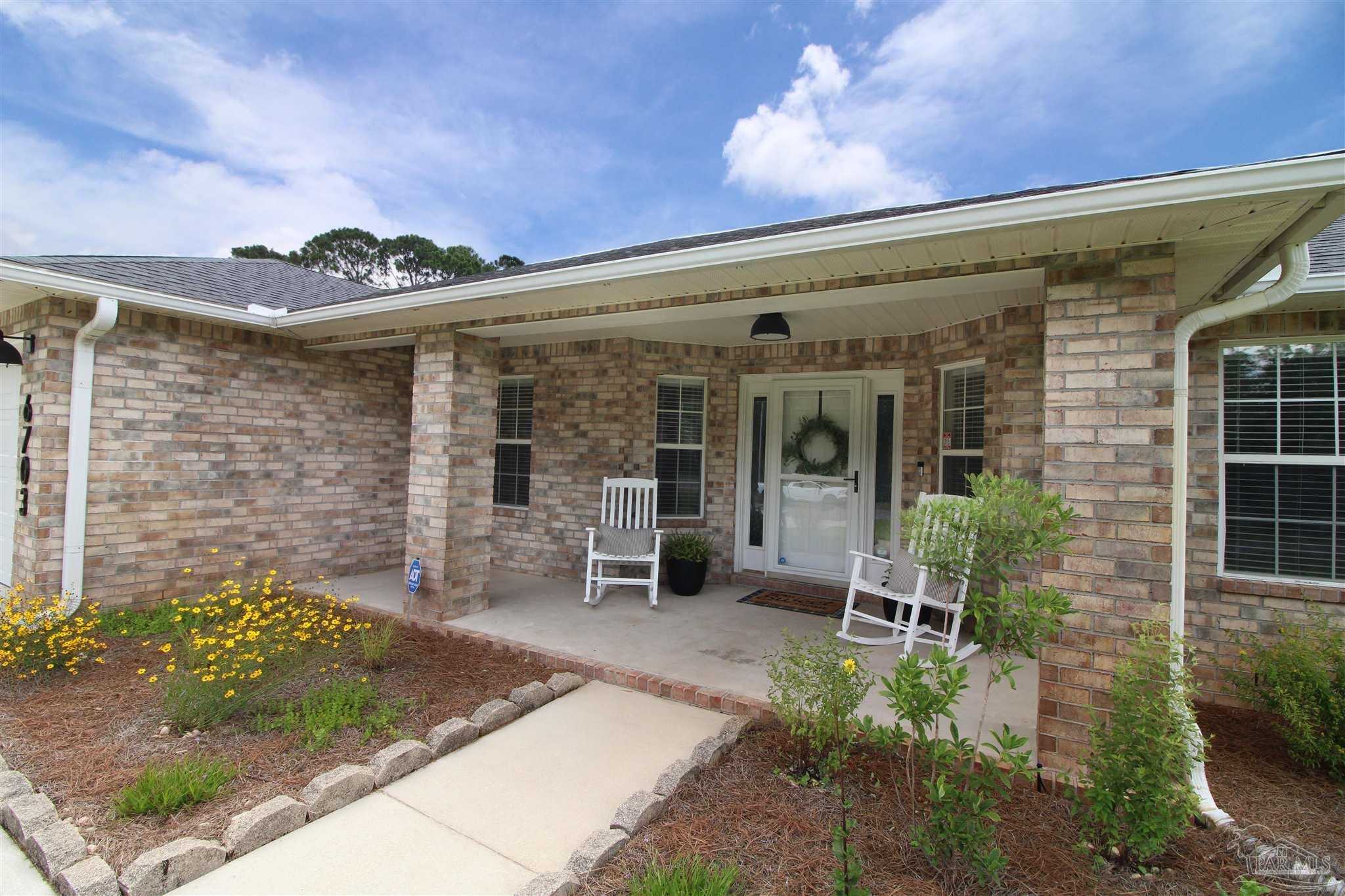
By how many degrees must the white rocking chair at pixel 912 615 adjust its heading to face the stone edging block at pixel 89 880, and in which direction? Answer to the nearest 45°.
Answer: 0° — it already faces it

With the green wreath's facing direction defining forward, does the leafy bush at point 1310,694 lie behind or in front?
in front

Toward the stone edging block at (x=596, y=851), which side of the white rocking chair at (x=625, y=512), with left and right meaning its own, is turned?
front

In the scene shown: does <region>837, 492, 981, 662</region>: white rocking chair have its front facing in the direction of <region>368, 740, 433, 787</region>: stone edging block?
yes

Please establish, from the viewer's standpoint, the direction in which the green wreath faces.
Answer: facing the viewer

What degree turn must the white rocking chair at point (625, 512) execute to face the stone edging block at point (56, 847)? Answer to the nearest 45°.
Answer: approximately 45° to its right

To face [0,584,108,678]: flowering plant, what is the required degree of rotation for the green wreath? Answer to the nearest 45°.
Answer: approximately 45° to its right

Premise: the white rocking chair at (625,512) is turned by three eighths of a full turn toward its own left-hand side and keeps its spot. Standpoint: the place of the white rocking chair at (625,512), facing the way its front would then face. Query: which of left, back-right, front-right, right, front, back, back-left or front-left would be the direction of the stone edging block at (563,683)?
back-right

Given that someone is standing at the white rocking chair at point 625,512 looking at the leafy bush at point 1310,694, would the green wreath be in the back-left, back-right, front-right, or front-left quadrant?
front-left

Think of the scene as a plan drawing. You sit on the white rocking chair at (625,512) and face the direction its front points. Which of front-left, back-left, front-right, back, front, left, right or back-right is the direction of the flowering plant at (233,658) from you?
front-right

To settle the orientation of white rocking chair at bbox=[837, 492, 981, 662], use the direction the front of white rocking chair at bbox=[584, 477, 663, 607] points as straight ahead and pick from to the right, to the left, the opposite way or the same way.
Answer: to the right

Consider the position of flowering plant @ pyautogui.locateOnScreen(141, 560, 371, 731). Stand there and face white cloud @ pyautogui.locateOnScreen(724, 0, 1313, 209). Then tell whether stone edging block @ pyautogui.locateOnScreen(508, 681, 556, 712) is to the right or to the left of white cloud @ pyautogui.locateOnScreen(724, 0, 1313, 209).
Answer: right

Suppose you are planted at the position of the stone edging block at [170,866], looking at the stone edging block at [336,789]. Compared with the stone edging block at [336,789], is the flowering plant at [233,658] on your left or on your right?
left

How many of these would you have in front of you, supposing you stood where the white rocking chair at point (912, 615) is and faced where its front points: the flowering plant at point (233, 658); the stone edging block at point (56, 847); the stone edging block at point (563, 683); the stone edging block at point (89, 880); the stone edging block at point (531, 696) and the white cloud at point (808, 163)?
5

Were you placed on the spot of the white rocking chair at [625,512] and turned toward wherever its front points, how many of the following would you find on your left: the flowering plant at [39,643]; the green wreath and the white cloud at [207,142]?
1

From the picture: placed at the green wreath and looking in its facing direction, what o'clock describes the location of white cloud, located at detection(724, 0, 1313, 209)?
The white cloud is roughly at 7 o'clock from the green wreath.

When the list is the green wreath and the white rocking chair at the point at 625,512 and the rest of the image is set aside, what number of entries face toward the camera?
2

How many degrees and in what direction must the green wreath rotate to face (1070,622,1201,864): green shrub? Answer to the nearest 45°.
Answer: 0° — it already faces it

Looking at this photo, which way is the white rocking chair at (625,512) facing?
toward the camera

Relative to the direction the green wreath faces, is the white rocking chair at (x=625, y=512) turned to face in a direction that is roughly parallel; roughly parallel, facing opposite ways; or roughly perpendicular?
roughly parallel

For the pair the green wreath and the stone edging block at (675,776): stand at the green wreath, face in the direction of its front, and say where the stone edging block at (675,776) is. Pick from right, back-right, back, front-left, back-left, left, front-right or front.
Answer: front
